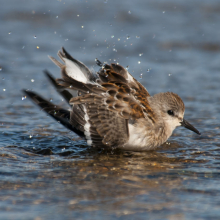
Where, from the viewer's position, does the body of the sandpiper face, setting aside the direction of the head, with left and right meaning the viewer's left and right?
facing to the right of the viewer
